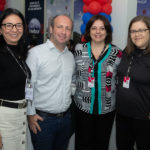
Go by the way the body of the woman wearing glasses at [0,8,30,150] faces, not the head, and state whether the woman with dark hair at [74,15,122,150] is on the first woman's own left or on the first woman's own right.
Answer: on the first woman's own left

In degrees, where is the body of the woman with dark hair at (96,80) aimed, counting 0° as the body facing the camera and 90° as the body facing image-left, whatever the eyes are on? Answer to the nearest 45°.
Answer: approximately 0°

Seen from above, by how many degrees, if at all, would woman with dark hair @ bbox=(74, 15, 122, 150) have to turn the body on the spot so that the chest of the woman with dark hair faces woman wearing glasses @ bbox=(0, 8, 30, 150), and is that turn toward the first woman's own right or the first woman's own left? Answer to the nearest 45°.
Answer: approximately 45° to the first woman's own right
